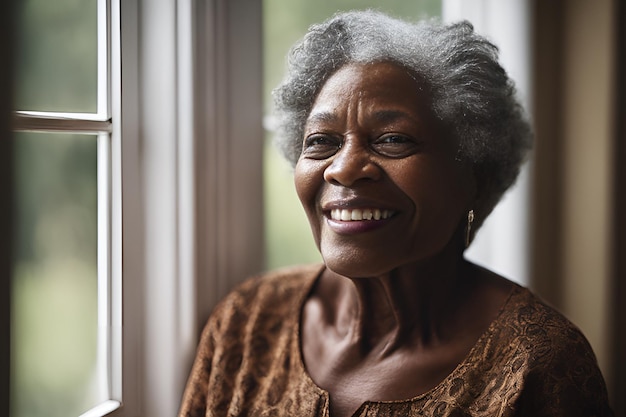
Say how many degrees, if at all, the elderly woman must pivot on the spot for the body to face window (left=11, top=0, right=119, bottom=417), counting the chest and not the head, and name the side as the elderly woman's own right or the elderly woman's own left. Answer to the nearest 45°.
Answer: approximately 45° to the elderly woman's own right

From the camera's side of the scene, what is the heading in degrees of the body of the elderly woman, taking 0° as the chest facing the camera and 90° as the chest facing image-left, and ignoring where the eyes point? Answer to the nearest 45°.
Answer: approximately 45°
